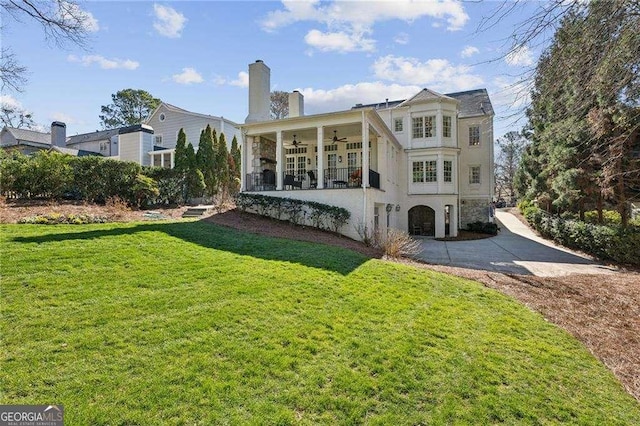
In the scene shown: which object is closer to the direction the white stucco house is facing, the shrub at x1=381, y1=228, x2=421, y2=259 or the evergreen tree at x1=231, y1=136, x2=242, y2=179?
the shrub

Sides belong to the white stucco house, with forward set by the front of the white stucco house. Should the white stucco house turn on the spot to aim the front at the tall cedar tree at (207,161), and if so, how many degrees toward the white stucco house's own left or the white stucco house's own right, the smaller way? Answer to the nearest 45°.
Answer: approximately 90° to the white stucco house's own left

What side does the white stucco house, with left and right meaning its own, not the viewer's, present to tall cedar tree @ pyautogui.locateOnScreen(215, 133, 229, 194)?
left

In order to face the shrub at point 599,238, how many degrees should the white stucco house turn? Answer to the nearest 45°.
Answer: approximately 135° to its right

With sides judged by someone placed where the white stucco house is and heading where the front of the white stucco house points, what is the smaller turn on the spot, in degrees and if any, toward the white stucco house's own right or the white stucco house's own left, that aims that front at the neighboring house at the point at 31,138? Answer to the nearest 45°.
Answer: approximately 90° to the white stucco house's own left

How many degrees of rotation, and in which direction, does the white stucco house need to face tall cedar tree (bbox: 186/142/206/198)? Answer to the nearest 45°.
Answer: approximately 135° to its left

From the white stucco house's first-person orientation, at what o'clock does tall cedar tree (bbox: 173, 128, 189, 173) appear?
The tall cedar tree is roughly at 8 o'clock from the white stucco house.

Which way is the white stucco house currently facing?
away from the camera
